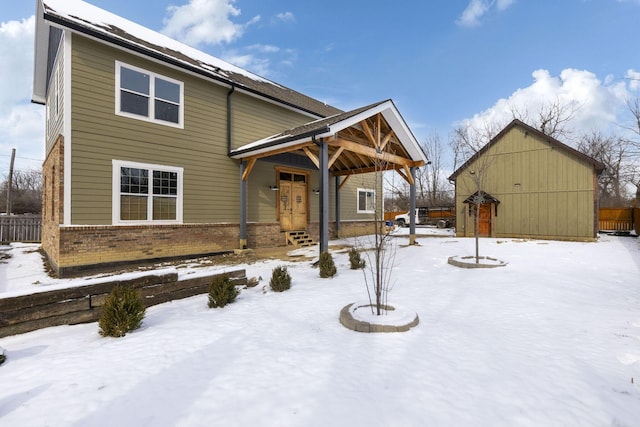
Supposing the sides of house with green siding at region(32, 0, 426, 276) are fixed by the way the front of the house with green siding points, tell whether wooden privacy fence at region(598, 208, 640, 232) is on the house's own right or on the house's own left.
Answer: on the house's own left

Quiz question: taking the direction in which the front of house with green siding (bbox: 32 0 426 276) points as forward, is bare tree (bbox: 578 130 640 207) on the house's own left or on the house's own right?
on the house's own left

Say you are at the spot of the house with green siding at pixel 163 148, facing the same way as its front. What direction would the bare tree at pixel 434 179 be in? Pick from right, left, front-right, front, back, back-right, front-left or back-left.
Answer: left

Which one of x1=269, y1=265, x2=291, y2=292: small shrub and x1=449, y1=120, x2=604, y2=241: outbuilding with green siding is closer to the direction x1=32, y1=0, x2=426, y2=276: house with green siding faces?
the small shrub

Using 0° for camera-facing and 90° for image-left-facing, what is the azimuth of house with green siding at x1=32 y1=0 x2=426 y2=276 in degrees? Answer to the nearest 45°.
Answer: approximately 315°

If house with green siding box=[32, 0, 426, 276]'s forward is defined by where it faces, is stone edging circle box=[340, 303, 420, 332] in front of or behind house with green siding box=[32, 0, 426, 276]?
in front

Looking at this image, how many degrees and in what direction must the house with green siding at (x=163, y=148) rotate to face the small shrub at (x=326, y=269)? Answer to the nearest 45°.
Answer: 0° — it already faces it

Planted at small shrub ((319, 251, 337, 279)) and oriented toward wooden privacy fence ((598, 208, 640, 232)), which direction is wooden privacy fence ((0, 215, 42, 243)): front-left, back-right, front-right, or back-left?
back-left
